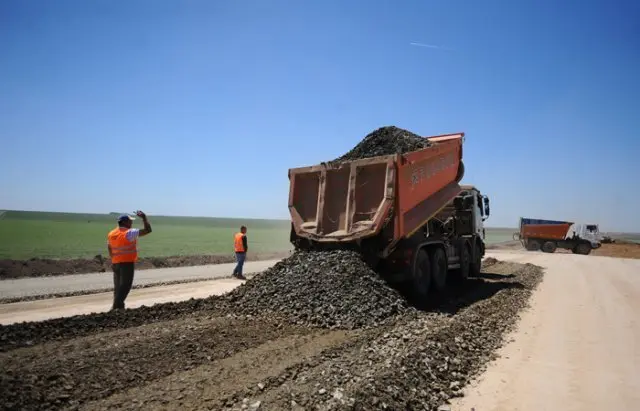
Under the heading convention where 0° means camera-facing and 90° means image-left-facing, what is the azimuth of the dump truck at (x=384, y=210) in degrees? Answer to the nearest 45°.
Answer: approximately 225°

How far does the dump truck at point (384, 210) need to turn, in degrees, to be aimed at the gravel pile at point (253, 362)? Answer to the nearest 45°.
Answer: approximately 135° to its right

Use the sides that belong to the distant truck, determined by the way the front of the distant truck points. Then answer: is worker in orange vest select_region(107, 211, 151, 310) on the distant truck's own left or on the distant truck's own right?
on the distant truck's own right

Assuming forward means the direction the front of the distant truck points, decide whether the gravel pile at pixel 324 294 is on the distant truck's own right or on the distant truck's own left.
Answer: on the distant truck's own right

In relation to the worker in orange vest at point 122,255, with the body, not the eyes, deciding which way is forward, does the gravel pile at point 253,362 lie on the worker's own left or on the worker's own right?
on the worker's own right

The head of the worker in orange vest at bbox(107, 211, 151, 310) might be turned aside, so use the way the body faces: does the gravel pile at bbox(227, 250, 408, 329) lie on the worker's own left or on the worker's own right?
on the worker's own right

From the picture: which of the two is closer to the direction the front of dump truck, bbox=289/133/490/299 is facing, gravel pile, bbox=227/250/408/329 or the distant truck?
the distant truck

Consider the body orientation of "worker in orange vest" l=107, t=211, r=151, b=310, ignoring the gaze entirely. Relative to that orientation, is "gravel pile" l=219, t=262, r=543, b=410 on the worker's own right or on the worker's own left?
on the worker's own right

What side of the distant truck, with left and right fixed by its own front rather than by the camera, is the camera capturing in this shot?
right

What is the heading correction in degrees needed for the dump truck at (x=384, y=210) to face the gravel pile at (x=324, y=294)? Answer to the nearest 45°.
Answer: approximately 180°

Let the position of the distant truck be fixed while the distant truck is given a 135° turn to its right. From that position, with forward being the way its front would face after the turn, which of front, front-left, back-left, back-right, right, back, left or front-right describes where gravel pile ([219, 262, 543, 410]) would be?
front-left

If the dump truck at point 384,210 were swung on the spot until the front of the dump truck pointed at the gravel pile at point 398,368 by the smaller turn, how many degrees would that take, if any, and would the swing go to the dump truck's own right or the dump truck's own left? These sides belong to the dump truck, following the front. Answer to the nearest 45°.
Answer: approximately 135° to the dump truck's own right

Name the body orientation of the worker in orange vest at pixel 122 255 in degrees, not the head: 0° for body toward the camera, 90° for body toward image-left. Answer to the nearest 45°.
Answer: approximately 225°

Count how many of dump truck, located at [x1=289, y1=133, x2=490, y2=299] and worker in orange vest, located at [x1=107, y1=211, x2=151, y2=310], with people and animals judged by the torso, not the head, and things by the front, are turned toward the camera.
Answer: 0

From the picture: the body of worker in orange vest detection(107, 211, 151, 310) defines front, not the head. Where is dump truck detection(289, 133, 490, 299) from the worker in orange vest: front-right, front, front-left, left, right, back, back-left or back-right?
front-right
